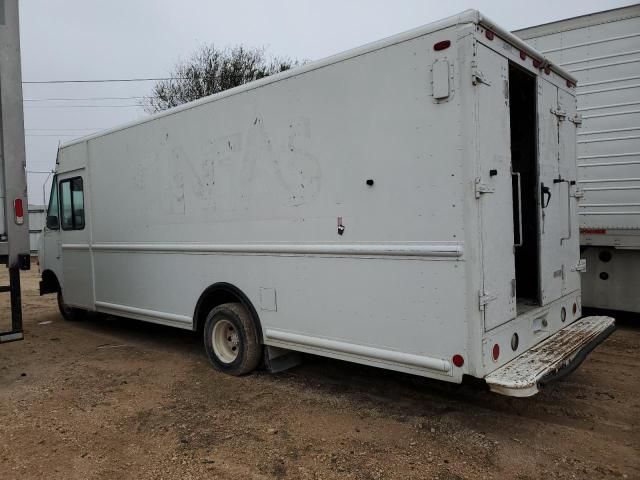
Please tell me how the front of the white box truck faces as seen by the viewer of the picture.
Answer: facing away from the viewer and to the left of the viewer

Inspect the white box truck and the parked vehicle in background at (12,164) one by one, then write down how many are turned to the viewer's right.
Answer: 0

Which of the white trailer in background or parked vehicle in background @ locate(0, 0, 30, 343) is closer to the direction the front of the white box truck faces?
the parked vehicle in background

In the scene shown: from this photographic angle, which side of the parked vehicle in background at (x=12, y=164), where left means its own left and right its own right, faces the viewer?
back

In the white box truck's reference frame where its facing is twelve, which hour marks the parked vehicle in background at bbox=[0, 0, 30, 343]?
The parked vehicle in background is roughly at 11 o'clock from the white box truck.

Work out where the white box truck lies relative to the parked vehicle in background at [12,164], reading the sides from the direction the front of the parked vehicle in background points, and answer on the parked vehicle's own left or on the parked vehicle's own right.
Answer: on the parked vehicle's own right

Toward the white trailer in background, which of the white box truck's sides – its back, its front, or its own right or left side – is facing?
right
